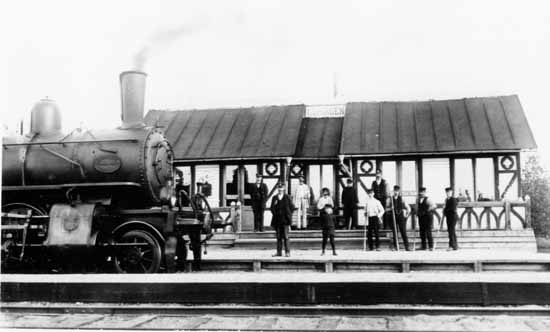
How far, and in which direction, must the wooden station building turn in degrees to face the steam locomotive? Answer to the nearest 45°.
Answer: approximately 45° to its right

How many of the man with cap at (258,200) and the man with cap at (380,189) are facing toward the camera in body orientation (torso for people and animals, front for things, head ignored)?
2

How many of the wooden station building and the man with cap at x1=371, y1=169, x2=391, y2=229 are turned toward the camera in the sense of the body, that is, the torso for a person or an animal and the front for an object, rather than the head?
2

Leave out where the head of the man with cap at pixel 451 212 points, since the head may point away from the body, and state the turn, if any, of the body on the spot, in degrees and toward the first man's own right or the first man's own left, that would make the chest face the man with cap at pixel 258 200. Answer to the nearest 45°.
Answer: approximately 45° to the first man's own right

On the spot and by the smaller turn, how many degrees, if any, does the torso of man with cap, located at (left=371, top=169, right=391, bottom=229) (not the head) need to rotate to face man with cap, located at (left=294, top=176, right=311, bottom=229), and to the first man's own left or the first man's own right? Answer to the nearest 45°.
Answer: approximately 135° to the first man's own right

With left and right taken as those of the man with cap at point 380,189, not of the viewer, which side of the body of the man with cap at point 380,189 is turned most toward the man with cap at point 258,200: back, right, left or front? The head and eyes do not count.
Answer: right
